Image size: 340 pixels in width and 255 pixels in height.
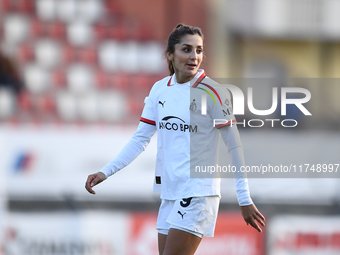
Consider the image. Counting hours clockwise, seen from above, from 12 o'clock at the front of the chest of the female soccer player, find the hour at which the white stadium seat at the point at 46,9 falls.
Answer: The white stadium seat is roughly at 4 o'clock from the female soccer player.

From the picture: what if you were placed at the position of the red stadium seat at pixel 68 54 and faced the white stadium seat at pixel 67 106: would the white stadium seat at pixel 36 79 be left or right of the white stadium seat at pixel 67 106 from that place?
right

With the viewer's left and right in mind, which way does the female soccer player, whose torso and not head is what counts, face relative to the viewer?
facing the viewer and to the left of the viewer

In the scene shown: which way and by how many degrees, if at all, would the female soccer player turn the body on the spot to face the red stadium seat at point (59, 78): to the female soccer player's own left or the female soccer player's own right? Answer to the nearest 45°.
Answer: approximately 135° to the female soccer player's own right

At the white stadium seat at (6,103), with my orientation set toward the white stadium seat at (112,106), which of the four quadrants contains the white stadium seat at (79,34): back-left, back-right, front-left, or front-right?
front-left

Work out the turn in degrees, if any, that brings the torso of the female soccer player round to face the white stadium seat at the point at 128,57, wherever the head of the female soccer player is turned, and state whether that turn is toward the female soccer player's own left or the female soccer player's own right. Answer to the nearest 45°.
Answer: approximately 135° to the female soccer player's own right

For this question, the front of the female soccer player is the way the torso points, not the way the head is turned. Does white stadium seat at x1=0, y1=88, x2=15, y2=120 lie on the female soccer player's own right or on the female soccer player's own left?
on the female soccer player's own right

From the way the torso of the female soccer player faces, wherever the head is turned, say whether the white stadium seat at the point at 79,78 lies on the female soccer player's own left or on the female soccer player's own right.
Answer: on the female soccer player's own right

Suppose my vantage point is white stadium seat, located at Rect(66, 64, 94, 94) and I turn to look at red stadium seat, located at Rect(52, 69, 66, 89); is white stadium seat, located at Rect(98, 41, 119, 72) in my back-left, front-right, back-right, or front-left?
back-right

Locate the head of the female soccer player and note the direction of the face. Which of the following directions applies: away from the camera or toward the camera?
toward the camera

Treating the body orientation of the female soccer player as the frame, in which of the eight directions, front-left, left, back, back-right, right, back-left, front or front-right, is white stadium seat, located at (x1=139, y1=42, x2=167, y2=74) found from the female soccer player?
back-right
